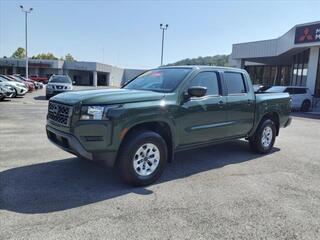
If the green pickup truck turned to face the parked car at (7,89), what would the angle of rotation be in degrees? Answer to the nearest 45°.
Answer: approximately 90° to its right

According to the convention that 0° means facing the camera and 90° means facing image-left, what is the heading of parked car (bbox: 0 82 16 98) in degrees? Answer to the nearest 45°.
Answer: approximately 315°

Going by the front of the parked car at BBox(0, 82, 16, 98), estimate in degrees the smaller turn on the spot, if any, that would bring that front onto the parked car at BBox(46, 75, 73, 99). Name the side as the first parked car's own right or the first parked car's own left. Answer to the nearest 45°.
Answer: approximately 90° to the first parked car's own left

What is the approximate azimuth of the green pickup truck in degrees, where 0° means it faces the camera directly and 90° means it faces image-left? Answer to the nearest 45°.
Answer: approximately 45°

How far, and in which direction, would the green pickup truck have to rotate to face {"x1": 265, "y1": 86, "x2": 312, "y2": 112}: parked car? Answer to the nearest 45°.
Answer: approximately 180°

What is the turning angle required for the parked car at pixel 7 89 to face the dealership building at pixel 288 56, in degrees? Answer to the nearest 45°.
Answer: approximately 45° to its left

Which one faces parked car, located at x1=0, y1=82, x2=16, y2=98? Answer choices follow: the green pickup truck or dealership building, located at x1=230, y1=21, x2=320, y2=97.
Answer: the dealership building

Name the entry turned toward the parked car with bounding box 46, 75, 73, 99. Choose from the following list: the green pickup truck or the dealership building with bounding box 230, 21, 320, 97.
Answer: the dealership building

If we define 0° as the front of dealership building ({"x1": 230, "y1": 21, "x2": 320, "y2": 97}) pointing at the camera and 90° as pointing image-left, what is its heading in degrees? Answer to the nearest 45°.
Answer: approximately 45°

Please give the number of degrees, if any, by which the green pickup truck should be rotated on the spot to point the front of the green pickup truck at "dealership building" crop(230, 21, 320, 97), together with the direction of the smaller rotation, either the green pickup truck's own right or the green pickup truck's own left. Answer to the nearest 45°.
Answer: approximately 180°

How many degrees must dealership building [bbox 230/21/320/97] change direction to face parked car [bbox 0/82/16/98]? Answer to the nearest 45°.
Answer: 0° — it already faces it
